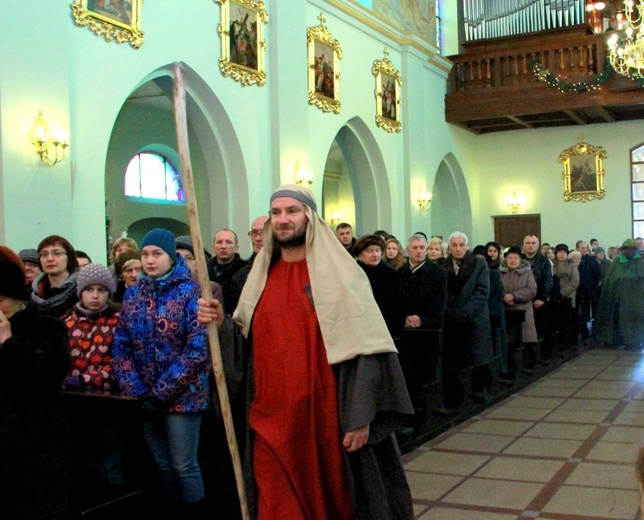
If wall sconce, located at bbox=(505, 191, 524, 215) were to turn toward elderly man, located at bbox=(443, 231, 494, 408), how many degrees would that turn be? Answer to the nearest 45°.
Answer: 0° — it already faces them

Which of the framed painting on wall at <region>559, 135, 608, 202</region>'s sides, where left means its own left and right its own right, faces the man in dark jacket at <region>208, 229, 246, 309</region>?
front

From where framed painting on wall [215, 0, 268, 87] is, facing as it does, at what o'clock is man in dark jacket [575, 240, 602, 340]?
The man in dark jacket is roughly at 10 o'clock from the framed painting on wall.

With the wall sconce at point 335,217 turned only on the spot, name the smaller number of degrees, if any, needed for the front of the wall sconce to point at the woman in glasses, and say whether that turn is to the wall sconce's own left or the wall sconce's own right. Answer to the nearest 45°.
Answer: approximately 45° to the wall sconce's own right

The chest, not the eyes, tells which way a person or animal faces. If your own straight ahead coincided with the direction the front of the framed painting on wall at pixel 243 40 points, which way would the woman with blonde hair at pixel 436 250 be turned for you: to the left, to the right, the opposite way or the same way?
to the right

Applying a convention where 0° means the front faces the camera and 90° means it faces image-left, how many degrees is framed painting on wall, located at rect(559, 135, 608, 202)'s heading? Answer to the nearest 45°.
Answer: approximately 0°

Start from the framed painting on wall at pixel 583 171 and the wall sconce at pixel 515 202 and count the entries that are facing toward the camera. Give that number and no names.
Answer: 2

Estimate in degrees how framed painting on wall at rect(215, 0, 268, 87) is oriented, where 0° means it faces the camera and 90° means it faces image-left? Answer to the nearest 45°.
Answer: approximately 315°

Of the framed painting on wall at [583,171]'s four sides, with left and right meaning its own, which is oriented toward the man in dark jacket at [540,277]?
front

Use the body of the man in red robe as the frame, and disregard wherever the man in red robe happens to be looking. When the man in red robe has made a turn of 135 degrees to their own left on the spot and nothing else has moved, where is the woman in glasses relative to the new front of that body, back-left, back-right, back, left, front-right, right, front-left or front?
back-left

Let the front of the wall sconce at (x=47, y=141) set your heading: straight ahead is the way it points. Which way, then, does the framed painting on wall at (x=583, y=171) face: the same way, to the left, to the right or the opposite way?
to the right
